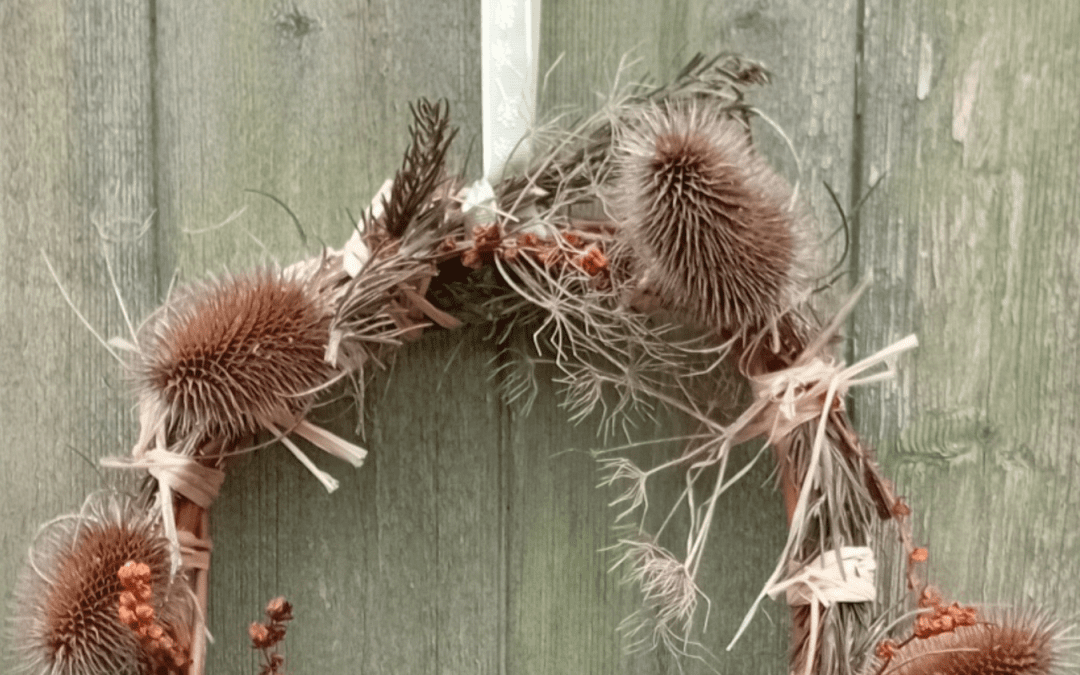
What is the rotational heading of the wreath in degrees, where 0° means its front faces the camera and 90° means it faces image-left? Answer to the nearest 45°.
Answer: approximately 0°
